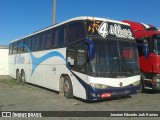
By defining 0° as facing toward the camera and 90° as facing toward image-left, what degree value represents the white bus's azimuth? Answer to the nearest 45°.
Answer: approximately 315°

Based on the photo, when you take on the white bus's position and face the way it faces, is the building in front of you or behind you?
behind
